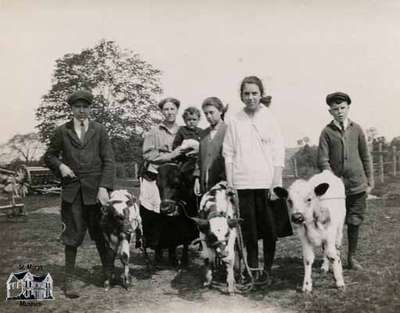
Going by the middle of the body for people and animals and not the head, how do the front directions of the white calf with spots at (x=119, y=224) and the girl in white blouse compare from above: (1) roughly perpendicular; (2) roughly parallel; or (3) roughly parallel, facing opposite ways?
roughly parallel

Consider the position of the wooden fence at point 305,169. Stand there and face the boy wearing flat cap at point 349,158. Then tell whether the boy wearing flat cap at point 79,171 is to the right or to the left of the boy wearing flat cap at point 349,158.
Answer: right

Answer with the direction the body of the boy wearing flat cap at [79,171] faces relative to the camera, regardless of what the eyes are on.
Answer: toward the camera

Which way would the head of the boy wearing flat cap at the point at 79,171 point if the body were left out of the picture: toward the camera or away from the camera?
toward the camera

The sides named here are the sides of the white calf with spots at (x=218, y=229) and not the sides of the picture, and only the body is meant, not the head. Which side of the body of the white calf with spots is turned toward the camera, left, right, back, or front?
front

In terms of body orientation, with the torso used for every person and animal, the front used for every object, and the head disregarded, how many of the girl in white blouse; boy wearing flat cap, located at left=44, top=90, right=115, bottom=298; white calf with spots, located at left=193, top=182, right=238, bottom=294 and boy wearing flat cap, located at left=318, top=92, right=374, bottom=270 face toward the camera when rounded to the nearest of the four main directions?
4

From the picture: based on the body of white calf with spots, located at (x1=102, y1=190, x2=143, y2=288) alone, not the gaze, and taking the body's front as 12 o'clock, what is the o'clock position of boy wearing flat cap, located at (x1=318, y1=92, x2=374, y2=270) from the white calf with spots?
The boy wearing flat cap is roughly at 9 o'clock from the white calf with spots.

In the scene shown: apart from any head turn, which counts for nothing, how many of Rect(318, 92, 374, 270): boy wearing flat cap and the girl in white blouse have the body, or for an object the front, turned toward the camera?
2

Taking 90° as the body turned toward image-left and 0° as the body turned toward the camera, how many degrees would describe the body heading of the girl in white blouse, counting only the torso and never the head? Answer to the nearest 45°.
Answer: approximately 0°

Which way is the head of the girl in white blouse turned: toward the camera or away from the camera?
toward the camera

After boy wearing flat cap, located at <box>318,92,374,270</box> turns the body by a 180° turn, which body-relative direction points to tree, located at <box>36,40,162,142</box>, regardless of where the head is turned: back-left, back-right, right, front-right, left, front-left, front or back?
left
